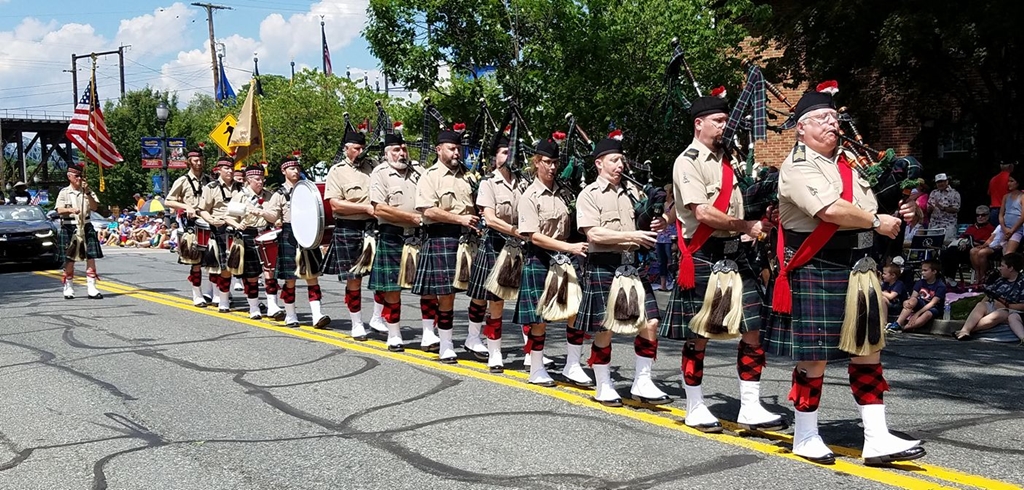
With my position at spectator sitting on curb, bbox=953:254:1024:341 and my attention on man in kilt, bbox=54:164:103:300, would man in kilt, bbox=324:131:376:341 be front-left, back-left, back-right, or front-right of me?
front-left

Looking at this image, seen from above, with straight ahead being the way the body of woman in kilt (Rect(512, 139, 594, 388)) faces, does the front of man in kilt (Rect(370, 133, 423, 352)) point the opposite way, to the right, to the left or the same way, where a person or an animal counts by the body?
the same way

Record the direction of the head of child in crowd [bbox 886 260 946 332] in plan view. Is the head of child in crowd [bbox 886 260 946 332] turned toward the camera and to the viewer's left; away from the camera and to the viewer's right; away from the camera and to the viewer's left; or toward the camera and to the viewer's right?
toward the camera and to the viewer's left

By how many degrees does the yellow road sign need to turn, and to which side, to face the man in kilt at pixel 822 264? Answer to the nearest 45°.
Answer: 0° — it already faces them

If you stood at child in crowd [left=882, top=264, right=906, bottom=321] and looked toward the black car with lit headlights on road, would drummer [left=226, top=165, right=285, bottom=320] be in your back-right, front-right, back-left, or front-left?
front-left

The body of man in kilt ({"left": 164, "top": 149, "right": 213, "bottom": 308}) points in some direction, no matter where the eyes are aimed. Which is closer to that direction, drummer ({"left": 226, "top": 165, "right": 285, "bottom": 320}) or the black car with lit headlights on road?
the drummer

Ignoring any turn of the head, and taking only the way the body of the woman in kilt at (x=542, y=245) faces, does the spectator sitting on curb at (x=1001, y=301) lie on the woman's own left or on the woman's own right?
on the woman's own left

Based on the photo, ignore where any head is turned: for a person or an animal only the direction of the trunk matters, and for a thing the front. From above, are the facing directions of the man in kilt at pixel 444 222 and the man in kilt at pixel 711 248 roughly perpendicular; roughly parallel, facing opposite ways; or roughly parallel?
roughly parallel

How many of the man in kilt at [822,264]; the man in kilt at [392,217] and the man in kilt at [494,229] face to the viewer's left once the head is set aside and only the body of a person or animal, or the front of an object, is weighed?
0

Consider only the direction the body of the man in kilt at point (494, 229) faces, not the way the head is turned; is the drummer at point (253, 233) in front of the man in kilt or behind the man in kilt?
behind

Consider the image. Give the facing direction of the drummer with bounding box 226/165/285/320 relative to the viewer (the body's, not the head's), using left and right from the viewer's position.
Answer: facing the viewer and to the right of the viewer

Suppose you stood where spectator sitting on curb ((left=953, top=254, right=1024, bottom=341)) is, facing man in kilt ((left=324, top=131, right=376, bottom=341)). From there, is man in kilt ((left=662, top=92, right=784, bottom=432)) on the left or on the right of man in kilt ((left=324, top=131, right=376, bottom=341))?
left

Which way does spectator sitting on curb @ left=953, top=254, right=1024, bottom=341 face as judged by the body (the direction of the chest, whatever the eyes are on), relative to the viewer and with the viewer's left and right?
facing the viewer and to the left of the viewer

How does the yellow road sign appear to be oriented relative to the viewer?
toward the camera

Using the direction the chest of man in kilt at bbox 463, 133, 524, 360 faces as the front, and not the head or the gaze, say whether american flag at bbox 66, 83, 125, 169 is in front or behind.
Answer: behind

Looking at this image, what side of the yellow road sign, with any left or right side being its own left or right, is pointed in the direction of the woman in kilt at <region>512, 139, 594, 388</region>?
front

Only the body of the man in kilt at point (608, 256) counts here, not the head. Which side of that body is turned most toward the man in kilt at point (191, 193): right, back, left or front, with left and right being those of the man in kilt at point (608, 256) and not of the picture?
back

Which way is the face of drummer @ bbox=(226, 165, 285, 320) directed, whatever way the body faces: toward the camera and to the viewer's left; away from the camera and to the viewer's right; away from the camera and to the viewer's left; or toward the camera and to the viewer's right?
toward the camera and to the viewer's right

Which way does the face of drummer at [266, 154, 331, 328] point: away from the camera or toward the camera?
toward the camera
